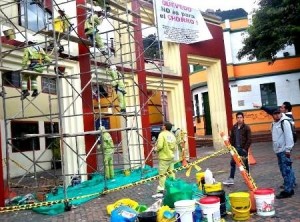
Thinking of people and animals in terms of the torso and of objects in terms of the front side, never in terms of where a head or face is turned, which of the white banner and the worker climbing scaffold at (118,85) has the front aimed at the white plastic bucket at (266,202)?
the white banner

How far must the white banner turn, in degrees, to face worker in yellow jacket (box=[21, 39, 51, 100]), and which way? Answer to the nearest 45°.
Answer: approximately 45° to its right

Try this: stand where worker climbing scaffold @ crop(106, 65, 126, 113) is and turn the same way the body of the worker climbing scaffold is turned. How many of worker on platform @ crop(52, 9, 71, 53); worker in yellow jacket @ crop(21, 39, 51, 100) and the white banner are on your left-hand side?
2

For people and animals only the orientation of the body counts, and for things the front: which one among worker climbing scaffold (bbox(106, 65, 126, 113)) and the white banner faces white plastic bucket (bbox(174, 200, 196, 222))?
the white banner

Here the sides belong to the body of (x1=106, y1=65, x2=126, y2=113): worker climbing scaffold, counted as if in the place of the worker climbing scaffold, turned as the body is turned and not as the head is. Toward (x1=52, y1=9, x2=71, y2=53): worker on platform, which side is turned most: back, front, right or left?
left

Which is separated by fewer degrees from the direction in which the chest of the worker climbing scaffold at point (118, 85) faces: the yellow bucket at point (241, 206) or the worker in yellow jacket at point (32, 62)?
the worker in yellow jacket

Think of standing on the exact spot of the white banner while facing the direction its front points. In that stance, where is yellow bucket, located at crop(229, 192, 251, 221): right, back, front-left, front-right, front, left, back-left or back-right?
front

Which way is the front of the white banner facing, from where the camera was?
facing the viewer

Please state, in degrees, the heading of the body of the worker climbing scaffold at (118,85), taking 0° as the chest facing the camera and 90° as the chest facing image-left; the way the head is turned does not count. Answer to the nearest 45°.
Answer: approximately 135°

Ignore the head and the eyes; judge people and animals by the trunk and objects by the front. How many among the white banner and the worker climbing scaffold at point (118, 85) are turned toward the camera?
1

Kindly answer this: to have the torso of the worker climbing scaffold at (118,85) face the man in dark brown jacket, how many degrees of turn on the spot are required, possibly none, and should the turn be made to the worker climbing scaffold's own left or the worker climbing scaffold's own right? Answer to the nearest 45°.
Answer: approximately 180°

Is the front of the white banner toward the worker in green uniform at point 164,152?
yes

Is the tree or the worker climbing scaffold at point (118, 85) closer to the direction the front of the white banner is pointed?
the worker climbing scaffold
